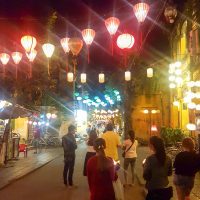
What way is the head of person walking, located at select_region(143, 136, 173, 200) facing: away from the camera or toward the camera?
away from the camera

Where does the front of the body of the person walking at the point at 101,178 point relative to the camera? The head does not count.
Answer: away from the camera

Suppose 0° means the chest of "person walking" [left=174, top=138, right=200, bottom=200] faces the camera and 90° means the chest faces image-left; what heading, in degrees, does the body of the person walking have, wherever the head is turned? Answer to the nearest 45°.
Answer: approximately 180°

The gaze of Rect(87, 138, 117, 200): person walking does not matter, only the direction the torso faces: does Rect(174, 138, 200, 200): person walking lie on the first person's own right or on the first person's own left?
on the first person's own right

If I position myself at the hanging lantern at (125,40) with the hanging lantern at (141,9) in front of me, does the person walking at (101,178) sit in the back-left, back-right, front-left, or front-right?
front-right

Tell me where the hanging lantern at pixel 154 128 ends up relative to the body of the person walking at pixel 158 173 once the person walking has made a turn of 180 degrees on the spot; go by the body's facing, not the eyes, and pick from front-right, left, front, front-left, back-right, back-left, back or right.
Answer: back-left

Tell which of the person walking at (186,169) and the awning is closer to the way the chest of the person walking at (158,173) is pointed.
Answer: the awning

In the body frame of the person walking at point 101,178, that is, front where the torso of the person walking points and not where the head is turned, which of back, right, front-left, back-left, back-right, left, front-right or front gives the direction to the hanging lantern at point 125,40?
front

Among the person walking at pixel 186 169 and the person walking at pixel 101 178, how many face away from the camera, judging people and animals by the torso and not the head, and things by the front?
2
